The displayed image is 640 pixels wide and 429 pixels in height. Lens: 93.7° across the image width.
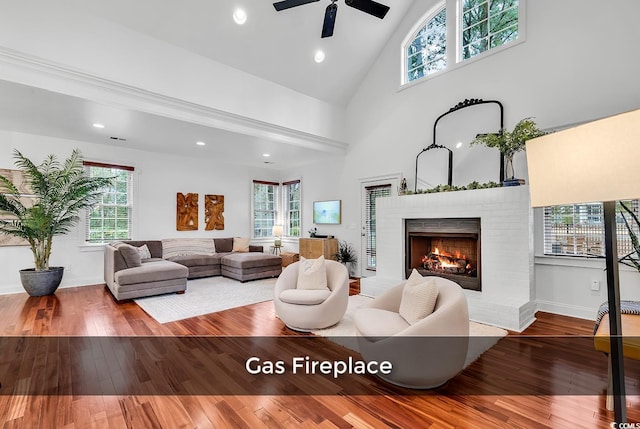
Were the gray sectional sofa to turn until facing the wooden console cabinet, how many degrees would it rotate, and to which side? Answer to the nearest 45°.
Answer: approximately 45° to its left

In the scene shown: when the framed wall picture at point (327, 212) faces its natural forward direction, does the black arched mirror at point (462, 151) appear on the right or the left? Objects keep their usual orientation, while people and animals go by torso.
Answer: on its left

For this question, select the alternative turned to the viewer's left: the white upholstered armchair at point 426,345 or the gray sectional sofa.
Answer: the white upholstered armchair

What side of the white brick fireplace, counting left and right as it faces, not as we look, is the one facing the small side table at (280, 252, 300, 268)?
right

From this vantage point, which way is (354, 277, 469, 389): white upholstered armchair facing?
to the viewer's left

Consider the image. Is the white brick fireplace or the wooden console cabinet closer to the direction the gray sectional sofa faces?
the white brick fireplace

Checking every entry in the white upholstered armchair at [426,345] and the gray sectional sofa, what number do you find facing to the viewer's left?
1

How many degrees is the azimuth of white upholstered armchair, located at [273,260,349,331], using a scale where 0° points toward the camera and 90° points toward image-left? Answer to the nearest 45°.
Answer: approximately 45°

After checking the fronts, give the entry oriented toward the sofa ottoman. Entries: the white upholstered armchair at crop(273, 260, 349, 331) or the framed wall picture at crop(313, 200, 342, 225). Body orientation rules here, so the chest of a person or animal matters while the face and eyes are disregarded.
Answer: the framed wall picture
